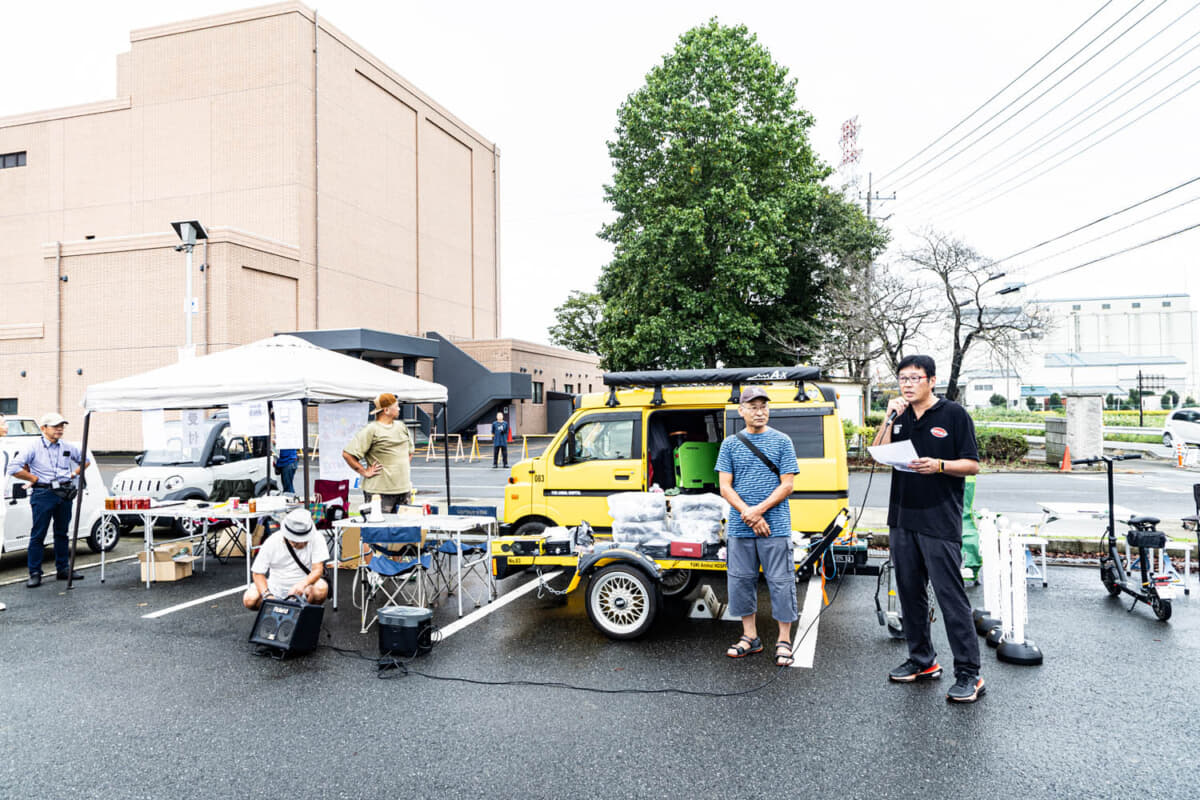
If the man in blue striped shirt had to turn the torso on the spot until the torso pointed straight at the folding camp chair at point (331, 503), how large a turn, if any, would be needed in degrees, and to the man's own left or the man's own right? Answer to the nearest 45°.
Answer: approximately 135° to the man's own right

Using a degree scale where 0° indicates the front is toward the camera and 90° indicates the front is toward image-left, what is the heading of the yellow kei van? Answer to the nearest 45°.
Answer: approximately 90°

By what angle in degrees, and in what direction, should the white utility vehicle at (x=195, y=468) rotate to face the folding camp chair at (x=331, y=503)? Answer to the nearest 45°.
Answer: approximately 45° to its left

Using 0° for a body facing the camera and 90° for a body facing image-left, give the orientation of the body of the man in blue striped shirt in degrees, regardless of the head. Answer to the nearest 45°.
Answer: approximately 0°

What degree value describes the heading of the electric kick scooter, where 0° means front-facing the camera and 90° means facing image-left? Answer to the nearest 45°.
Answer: approximately 135°

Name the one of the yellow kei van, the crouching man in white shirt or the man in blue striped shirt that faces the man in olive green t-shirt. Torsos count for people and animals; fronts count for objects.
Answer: the yellow kei van

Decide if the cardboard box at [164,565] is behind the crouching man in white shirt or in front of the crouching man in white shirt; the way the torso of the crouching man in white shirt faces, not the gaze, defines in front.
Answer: behind

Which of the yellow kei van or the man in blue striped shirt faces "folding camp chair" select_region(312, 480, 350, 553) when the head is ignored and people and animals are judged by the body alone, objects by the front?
the yellow kei van
